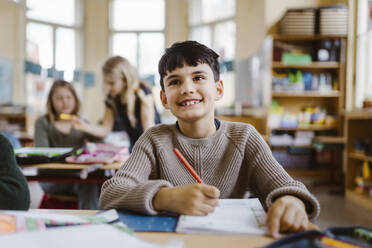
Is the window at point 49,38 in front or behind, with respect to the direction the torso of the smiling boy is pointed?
behind

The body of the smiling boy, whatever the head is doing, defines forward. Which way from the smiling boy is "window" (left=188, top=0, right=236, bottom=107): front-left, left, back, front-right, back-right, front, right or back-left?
back

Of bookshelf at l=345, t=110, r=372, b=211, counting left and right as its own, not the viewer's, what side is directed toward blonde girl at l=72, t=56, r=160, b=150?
front

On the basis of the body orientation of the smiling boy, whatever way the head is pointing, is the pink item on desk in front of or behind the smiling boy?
behind

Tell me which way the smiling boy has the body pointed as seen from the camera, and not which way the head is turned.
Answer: toward the camera

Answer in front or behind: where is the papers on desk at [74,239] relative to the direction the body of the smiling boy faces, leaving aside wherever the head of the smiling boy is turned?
in front

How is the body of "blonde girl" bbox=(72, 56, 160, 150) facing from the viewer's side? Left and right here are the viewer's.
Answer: facing the viewer and to the left of the viewer
